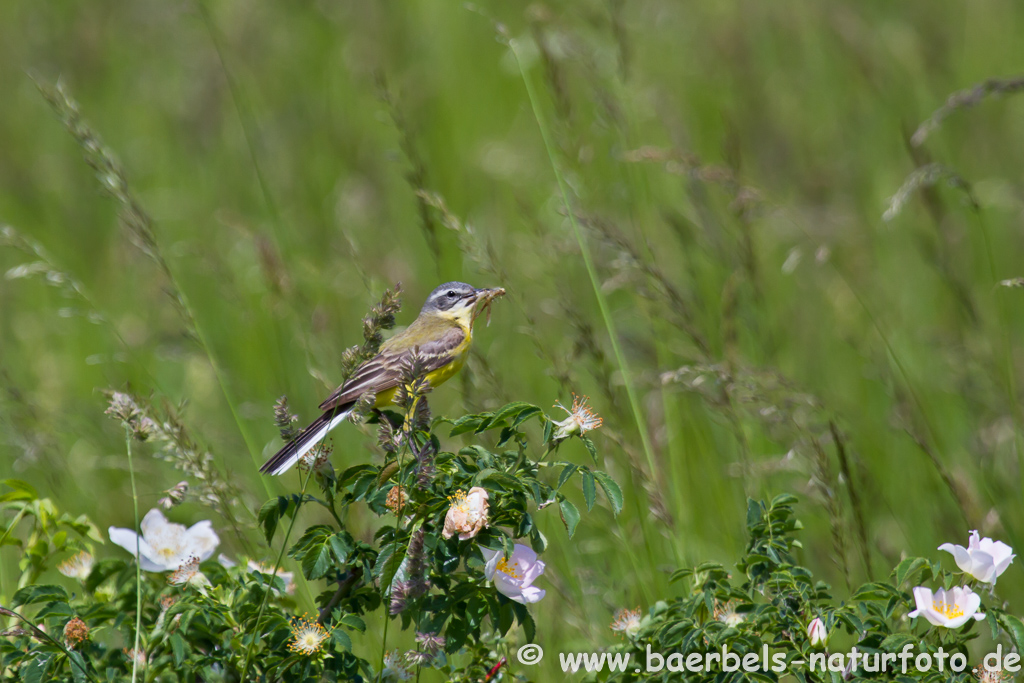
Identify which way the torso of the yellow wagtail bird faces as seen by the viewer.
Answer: to the viewer's right
